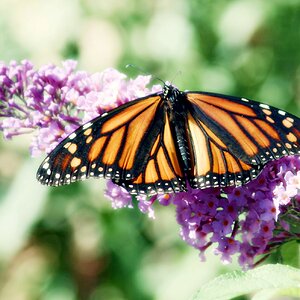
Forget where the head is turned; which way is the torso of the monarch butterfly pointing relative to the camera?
away from the camera
